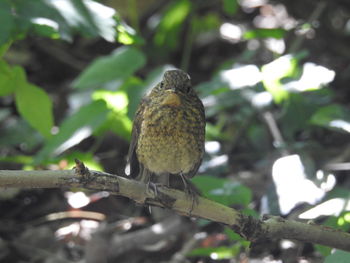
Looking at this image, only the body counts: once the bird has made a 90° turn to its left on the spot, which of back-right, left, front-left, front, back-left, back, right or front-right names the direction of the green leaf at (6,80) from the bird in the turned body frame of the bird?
back

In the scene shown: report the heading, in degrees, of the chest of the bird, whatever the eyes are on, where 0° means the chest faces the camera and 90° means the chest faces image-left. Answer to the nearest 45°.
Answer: approximately 0°

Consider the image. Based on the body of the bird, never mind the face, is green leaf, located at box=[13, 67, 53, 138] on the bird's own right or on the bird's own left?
on the bird's own right

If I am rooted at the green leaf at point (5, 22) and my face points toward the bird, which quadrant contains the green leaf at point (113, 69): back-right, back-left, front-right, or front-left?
front-left

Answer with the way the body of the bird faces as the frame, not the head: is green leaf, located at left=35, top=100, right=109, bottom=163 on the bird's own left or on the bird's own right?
on the bird's own right
